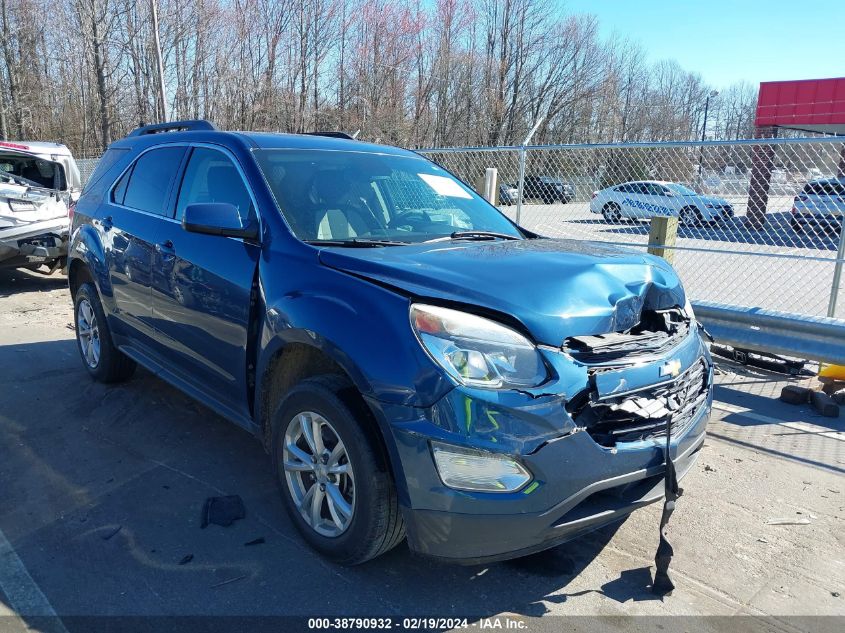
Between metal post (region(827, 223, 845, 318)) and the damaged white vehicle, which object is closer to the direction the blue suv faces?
the metal post

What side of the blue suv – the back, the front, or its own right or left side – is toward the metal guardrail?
left

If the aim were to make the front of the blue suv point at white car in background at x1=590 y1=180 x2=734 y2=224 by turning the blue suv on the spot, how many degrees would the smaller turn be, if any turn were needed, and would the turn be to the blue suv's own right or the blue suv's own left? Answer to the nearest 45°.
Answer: approximately 90° to the blue suv's own left

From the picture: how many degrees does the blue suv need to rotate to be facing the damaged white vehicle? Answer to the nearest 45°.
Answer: approximately 180°

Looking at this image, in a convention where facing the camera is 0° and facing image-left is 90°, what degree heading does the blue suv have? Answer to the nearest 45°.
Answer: approximately 315°

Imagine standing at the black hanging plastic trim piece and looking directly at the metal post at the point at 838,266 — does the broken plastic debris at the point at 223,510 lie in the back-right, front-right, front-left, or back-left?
back-left
